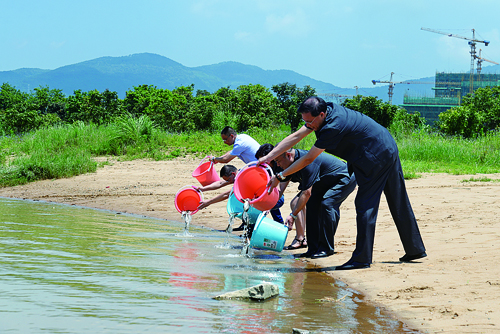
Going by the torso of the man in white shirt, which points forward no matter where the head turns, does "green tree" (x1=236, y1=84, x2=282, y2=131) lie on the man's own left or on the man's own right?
on the man's own right

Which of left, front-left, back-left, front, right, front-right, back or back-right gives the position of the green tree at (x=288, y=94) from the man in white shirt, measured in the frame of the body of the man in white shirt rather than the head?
right

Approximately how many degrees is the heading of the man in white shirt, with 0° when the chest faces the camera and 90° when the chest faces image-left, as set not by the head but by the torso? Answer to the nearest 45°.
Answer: approximately 90°

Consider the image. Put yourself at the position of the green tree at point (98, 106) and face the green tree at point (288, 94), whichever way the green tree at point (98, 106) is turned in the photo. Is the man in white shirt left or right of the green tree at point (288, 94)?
right

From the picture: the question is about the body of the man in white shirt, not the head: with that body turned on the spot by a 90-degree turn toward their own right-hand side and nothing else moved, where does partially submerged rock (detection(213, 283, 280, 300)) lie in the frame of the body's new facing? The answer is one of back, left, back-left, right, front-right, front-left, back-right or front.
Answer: back

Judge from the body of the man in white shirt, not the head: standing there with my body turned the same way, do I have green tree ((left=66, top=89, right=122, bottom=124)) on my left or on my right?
on my right

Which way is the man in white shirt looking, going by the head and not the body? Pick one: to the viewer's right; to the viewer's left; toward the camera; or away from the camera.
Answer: to the viewer's left
